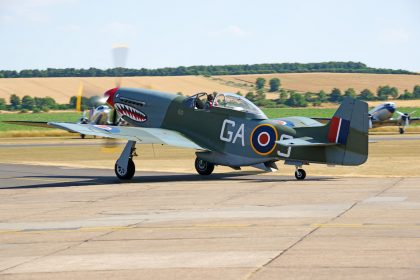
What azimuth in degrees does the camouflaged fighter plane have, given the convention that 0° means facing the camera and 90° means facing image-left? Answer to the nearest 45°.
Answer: approximately 135°
